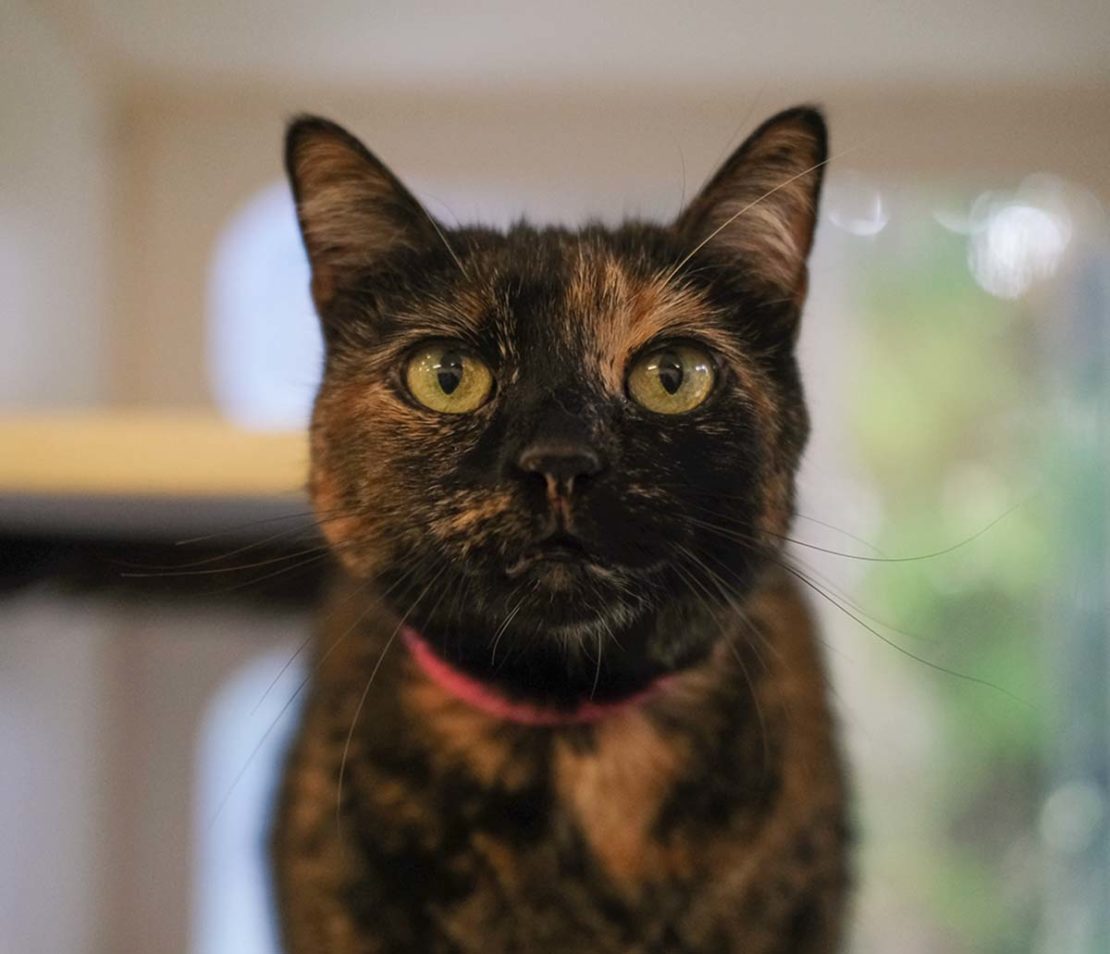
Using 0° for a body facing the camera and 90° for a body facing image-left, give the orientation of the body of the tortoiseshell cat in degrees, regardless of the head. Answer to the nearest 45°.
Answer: approximately 0°
